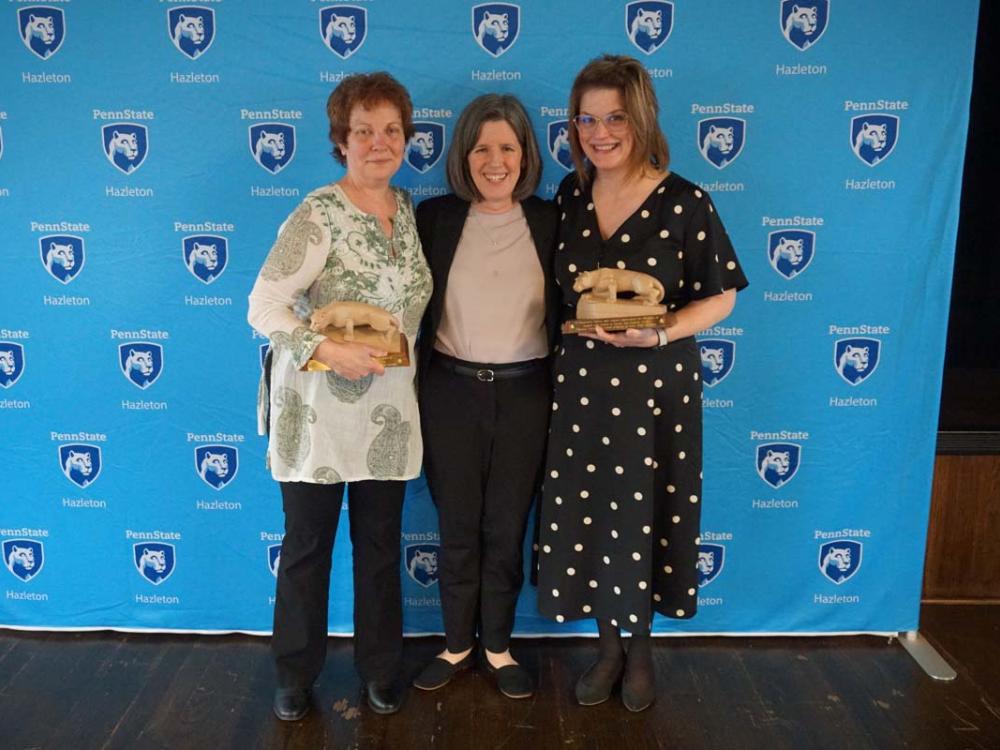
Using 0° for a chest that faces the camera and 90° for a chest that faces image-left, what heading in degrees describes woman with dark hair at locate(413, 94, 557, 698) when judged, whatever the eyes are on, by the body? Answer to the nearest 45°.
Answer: approximately 0°
